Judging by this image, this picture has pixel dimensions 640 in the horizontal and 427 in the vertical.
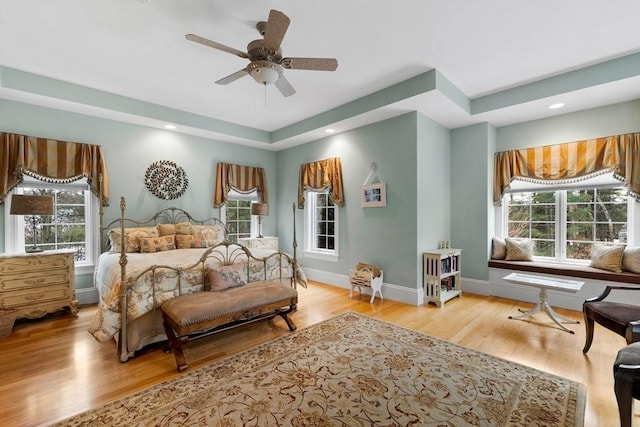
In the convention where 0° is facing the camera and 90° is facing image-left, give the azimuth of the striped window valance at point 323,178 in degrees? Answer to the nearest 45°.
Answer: approximately 45°

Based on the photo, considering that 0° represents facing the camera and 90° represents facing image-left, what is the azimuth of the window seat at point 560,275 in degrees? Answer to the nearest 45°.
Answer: approximately 45°

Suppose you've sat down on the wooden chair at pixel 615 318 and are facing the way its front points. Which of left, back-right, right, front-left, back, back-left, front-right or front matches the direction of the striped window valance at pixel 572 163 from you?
back-right

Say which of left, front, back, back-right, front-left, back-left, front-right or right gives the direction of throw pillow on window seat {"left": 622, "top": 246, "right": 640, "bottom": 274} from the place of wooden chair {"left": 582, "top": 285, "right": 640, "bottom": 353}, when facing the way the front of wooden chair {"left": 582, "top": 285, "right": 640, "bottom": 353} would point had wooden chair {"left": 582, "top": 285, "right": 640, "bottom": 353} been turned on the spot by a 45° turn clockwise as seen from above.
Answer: right

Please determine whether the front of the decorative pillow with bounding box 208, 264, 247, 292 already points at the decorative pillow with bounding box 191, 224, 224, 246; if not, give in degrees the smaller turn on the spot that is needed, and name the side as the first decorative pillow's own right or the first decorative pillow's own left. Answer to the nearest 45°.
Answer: approximately 135° to the first decorative pillow's own left

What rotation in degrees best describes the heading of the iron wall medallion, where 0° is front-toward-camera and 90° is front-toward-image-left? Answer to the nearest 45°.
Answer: approximately 0°

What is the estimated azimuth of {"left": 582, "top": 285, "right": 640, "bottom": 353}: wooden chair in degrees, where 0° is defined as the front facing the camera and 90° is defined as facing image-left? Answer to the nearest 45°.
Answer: approximately 45°

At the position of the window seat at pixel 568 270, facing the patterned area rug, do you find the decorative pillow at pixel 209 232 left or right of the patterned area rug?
right

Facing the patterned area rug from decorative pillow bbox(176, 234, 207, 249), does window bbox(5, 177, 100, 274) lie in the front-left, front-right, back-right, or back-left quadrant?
back-right
